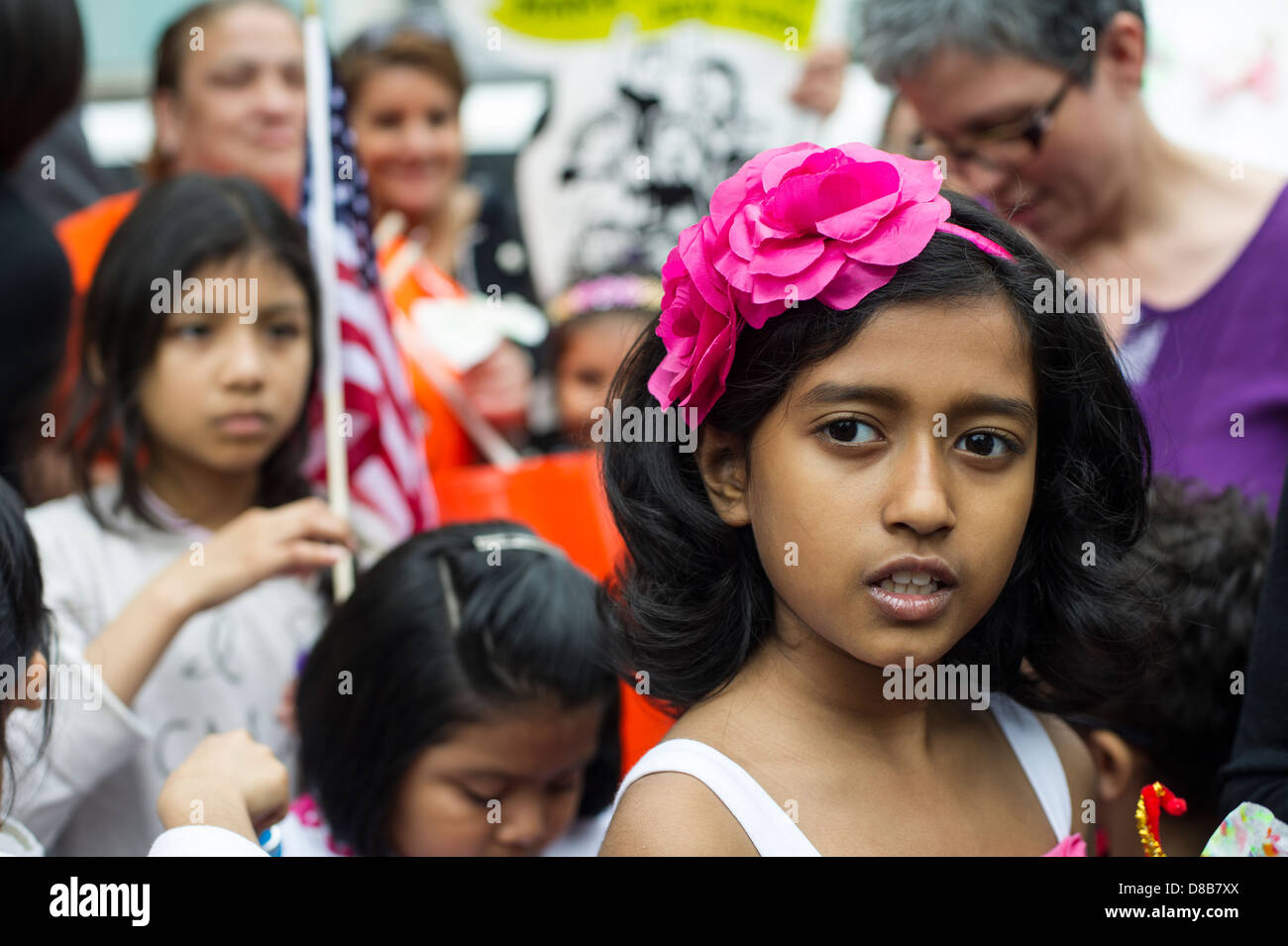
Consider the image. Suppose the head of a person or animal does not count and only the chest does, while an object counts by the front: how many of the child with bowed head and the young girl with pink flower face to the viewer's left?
0

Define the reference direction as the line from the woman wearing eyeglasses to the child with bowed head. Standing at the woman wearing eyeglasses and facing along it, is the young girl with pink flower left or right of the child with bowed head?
left

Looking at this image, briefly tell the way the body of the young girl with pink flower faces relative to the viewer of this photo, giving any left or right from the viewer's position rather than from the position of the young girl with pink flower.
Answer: facing the viewer and to the right of the viewer

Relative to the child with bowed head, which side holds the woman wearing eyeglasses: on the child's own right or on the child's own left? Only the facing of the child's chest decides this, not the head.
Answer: on the child's own left

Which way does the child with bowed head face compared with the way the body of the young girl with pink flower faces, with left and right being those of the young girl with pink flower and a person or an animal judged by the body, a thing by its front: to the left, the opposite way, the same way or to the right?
the same way

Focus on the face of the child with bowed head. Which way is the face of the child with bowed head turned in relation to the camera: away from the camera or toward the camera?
toward the camera

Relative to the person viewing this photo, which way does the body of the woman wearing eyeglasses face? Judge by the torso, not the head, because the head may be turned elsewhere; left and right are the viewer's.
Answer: facing the viewer and to the left of the viewer

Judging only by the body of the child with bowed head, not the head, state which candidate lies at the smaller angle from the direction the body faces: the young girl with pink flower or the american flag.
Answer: the young girl with pink flower

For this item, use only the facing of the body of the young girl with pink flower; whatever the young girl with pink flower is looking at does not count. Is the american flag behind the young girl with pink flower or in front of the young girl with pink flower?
behind

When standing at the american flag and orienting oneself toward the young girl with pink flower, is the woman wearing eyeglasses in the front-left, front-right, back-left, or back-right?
front-left

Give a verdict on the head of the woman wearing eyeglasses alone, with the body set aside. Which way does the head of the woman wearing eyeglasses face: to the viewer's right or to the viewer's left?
to the viewer's left

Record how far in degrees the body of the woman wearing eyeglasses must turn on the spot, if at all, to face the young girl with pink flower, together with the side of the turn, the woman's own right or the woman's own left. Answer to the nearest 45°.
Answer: approximately 45° to the woman's own left

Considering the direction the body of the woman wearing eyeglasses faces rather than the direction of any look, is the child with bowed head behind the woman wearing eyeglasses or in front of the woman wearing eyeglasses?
in front

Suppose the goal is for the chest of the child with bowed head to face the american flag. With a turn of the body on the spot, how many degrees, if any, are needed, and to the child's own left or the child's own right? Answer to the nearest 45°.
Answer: approximately 135° to the child's own left
